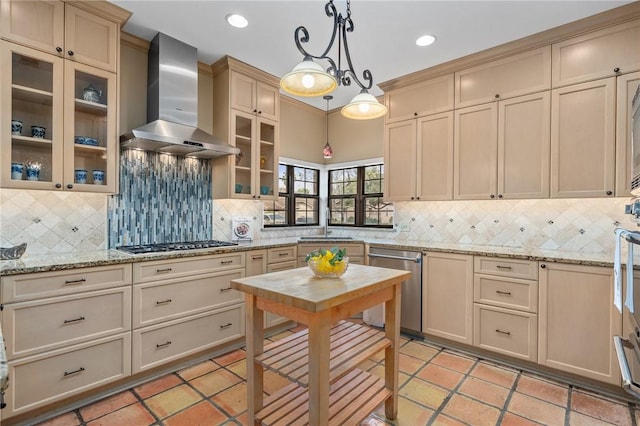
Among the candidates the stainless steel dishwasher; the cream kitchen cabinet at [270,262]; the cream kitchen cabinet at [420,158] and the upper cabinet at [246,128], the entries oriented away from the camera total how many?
0

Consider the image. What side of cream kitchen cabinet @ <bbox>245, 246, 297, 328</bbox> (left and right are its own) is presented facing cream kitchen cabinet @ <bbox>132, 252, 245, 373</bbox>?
right

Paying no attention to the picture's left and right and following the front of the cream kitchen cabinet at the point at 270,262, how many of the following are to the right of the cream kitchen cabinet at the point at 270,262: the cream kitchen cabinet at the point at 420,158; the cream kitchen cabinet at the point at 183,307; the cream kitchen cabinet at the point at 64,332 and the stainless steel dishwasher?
2

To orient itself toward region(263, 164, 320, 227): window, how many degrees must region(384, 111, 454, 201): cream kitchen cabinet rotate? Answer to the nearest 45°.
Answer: approximately 45° to its right

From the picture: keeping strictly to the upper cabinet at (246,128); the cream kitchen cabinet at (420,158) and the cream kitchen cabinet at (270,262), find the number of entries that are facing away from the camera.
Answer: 0

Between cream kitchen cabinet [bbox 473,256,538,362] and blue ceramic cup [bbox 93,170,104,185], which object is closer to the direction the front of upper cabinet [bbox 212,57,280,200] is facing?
the cream kitchen cabinet

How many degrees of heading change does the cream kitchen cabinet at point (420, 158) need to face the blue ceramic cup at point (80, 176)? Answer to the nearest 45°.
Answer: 0° — it already faces it

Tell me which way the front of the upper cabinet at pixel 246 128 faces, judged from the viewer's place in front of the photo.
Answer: facing the viewer and to the right of the viewer

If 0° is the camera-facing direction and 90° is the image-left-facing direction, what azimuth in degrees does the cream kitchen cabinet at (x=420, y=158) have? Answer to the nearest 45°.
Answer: approximately 45°

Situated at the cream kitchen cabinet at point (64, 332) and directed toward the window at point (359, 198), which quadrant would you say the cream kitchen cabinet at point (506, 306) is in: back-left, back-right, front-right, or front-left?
front-right

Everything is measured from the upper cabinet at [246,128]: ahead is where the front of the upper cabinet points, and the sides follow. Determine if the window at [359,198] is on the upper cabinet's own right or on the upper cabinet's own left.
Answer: on the upper cabinet's own left

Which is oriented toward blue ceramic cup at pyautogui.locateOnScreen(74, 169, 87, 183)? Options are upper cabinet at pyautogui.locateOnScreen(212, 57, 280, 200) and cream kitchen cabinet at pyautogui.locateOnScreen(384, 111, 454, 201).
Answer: the cream kitchen cabinet

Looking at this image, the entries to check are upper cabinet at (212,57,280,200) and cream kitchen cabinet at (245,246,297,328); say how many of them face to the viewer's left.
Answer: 0

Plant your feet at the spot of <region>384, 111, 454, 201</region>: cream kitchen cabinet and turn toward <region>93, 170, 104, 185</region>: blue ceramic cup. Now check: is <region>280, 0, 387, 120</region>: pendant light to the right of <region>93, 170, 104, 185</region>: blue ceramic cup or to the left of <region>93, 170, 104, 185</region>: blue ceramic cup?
left

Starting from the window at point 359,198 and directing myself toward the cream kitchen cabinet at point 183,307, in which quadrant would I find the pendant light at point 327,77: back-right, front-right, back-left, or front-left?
front-left

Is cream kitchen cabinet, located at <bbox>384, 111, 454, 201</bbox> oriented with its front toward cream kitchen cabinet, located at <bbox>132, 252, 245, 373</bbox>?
yes
